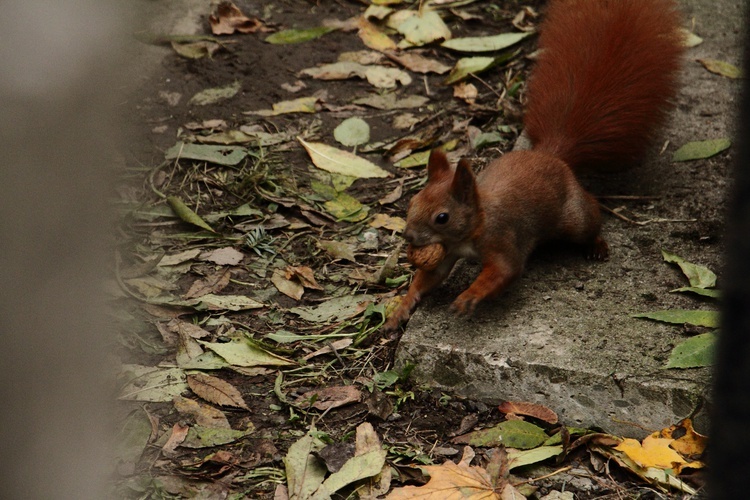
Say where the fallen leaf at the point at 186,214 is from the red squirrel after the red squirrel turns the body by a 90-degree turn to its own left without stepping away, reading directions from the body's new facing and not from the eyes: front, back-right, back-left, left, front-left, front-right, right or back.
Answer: back-right

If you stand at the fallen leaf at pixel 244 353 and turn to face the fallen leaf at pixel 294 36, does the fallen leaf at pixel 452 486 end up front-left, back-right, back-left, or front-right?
back-right

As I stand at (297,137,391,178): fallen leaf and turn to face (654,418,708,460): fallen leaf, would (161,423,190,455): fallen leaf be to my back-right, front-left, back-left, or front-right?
front-right

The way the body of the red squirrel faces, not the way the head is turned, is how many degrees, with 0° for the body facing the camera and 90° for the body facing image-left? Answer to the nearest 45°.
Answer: approximately 45°

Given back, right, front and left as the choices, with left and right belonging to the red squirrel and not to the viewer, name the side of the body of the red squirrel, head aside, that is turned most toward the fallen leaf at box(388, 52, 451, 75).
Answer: right

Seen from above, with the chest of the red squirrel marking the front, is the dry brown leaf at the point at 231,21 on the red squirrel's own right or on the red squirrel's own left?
on the red squirrel's own right

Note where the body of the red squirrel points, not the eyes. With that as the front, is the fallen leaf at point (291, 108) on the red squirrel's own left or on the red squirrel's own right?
on the red squirrel's own right

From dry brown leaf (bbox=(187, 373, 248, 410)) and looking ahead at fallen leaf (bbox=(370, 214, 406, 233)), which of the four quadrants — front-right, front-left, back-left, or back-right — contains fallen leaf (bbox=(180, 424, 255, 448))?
back-right

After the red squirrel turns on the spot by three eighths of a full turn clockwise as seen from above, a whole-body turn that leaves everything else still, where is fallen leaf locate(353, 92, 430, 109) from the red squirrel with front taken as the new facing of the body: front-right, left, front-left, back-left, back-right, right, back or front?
front-left

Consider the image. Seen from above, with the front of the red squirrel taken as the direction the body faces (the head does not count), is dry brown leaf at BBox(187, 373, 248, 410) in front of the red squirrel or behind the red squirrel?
in front

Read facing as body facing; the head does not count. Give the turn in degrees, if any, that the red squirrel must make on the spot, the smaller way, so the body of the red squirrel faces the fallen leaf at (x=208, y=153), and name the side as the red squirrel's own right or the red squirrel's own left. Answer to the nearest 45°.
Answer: approximately 45° to the red squirrel's own right

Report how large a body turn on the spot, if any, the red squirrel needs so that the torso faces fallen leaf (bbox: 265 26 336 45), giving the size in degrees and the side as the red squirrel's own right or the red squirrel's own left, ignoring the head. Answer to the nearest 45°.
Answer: approximately 90° to the red squirrel's own right

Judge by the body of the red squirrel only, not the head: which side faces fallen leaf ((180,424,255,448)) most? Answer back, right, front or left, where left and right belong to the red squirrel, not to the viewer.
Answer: front

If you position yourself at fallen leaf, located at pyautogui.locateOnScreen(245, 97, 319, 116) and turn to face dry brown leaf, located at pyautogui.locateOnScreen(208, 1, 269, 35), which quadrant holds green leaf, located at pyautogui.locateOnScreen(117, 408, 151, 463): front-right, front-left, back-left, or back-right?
back-left

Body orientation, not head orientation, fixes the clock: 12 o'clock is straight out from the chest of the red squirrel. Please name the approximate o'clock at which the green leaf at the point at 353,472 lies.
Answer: The green leaf is roughly at 11 o'clock from the red squirrel.

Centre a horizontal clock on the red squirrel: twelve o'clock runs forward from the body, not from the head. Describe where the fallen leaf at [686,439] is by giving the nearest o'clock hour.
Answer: The fallen leaf is roughly at 10 o'clock from the red squirrel.

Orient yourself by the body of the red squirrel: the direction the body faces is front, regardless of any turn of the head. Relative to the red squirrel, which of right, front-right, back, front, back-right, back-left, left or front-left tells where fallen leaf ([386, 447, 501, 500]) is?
front-left

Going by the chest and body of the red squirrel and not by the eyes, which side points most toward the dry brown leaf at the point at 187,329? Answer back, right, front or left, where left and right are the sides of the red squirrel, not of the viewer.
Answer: front
